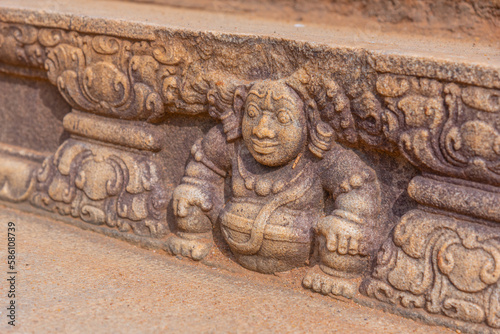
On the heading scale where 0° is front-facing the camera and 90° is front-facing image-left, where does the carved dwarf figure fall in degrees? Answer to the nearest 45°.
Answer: approximately 45°

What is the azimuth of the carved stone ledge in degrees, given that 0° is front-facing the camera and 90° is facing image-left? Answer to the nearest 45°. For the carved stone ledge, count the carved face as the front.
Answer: approximately 45°
